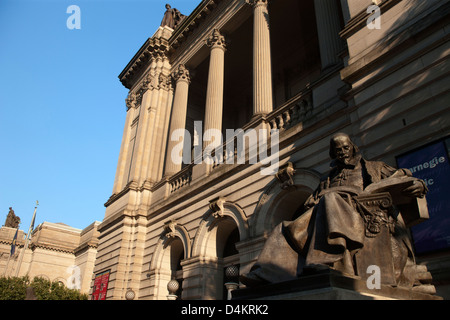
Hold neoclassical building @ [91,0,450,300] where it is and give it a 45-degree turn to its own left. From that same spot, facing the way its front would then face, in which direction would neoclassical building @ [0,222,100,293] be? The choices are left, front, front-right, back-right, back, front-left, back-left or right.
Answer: back-right

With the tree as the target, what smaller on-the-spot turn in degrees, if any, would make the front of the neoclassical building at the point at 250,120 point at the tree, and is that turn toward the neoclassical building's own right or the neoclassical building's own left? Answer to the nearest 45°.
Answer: approximately 90° to the neoclassical building's own right

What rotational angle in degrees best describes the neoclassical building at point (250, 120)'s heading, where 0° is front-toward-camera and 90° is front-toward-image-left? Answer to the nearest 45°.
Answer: approximately 45°

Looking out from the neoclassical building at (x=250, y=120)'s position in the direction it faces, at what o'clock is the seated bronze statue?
The seated bronze statue is roughly at 10 o'clock from the neoclassical building.
